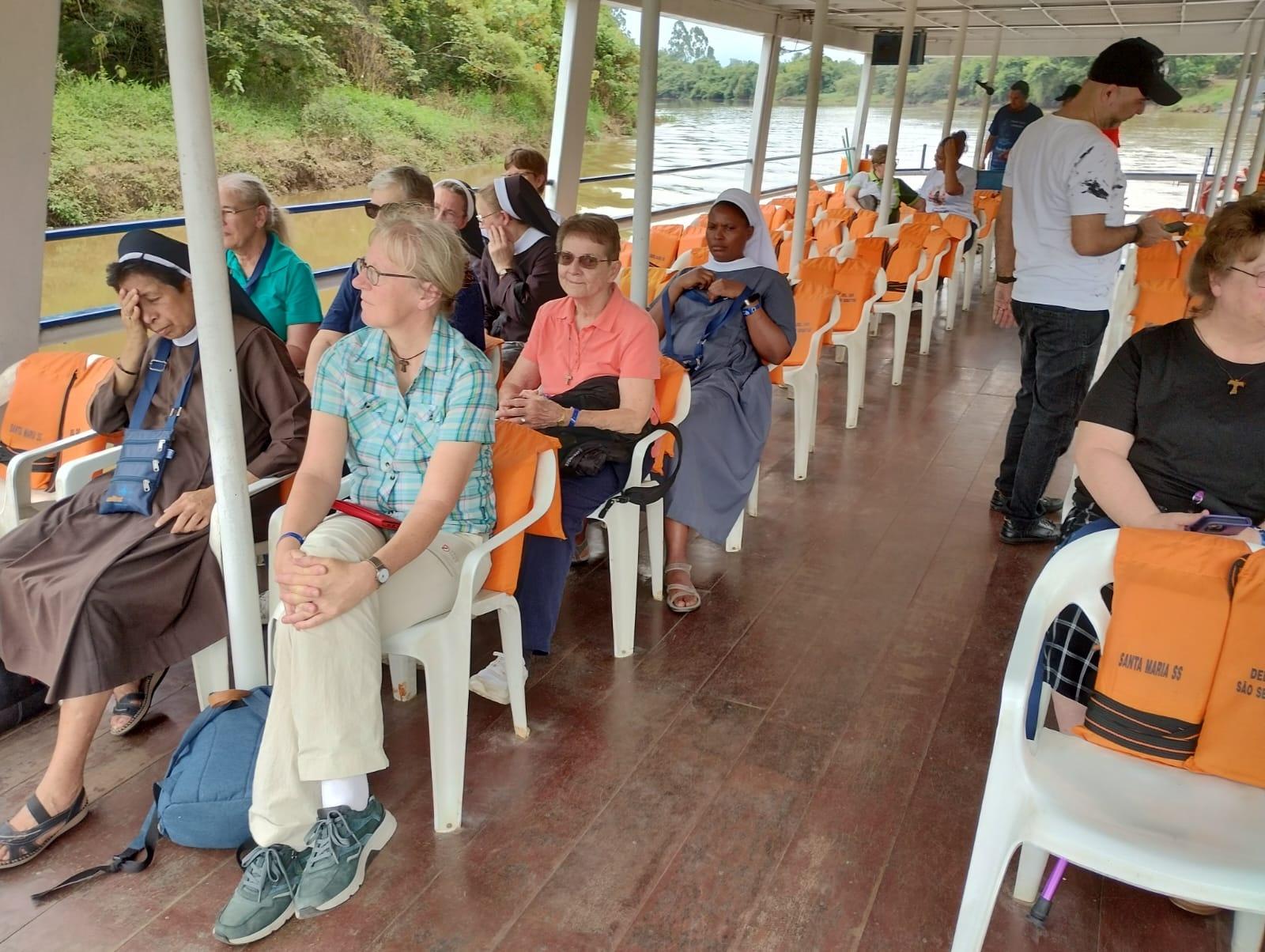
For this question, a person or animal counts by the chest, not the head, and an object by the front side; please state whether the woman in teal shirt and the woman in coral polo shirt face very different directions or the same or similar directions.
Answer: same or similar directions

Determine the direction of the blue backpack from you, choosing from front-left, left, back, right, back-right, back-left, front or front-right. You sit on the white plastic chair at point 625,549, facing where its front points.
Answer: front

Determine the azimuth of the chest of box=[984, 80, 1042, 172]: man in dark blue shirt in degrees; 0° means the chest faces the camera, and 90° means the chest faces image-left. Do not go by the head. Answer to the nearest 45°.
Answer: approximately 0°

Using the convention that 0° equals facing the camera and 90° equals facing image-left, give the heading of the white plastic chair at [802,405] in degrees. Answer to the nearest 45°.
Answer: approximately 45°

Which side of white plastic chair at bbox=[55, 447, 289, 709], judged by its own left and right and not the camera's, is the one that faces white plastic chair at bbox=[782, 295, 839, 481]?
back

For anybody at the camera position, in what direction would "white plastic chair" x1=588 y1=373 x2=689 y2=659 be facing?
facing the viewer and to the left of the viewer

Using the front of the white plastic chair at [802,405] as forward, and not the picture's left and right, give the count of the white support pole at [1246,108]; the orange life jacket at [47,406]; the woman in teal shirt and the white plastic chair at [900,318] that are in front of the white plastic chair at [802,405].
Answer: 2

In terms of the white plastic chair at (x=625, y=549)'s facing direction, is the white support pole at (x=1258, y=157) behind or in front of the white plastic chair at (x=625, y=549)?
behind

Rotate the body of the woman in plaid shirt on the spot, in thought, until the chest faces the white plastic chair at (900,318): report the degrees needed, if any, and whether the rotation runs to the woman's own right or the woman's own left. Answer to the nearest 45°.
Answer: approximately 180°

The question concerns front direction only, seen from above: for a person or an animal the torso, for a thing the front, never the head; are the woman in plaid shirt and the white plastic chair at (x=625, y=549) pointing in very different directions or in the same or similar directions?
same or similar directions

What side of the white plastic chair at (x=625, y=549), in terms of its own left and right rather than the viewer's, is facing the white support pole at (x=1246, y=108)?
back

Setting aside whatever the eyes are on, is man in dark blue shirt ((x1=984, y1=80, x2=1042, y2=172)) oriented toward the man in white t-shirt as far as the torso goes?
yes

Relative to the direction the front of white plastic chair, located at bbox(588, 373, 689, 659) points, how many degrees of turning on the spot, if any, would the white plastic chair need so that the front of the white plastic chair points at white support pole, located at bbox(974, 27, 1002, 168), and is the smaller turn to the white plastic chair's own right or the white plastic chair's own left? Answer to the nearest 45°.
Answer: approximately 135° to the white plastic chair's own right

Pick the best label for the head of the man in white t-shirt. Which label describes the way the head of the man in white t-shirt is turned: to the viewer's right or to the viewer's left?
to the viewer's right
